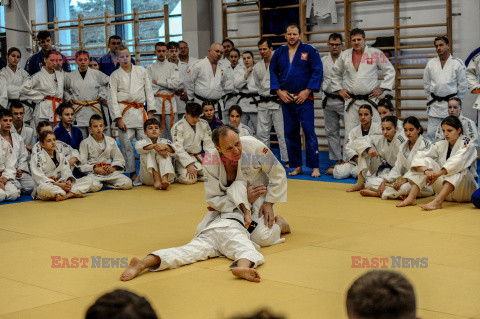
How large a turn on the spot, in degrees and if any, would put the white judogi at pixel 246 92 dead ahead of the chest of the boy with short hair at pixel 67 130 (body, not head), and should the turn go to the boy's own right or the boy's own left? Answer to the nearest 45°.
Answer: approximately 90° to the boy's own left

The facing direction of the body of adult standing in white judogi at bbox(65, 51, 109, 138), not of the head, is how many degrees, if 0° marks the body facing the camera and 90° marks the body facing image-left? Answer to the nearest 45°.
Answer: approximately 0°

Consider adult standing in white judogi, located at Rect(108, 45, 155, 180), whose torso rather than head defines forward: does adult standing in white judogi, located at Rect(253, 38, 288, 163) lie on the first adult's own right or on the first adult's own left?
on the first adult's own left

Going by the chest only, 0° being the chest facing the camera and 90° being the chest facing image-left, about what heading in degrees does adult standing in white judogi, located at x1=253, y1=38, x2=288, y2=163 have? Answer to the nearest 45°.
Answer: approximately 0°

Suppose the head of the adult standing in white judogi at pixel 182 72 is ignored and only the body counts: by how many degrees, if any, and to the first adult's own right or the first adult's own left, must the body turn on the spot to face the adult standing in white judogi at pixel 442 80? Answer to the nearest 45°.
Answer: approximately 45° to the first adult's own left

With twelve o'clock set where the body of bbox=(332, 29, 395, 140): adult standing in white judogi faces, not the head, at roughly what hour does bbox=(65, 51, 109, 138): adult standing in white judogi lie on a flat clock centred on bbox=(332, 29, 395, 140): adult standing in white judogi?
bbox=(65, 51, 109, 138): adult standing in white judogi is roughly at 3 o'clock from bbox=(332, 29, 395, 140): adult standing in white judogi.

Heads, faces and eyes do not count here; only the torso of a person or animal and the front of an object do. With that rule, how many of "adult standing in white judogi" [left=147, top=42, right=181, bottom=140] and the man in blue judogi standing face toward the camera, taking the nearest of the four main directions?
2
